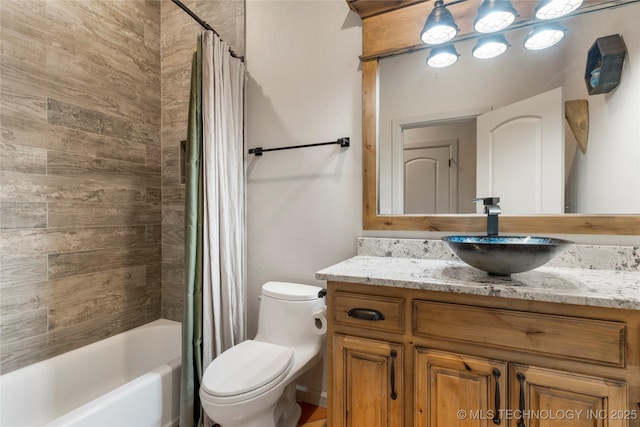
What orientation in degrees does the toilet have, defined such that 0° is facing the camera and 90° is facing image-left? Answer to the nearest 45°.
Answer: approximately 45°

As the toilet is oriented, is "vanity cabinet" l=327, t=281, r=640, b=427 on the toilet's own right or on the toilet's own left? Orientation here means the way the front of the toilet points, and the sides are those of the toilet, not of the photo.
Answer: on the toilet's own left

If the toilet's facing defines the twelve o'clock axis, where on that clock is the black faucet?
The black faucet is roughly at 8 o'clock from the toilet.

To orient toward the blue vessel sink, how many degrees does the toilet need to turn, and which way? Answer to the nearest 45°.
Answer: approximately 90° to its left
